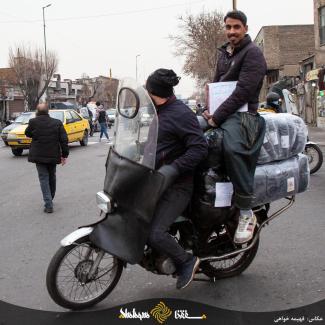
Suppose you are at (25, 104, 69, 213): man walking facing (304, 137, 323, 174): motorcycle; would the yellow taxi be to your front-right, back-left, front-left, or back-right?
front-left

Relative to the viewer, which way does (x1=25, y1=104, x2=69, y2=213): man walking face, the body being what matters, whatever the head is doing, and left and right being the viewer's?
facing away from the viewer

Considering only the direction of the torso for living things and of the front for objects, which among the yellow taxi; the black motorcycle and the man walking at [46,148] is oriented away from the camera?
the man walking

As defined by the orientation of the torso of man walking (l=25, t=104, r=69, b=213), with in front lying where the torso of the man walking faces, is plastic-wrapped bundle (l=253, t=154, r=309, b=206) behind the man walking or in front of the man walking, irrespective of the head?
behind

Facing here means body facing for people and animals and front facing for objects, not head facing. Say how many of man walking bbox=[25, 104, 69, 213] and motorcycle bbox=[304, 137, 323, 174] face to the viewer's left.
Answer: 0

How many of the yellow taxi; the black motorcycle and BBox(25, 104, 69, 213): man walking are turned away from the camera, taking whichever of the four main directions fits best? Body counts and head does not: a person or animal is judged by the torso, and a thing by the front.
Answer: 1

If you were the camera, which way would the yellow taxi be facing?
facing the viewer and to the left of the viewer

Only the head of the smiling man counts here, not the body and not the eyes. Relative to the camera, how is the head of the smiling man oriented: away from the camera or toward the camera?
toward the camera

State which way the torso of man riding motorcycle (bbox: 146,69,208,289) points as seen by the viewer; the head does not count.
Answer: to the viewer's left

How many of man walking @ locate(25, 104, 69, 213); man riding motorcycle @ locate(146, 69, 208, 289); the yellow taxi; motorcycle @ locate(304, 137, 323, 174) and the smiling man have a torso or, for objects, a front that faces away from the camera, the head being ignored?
1

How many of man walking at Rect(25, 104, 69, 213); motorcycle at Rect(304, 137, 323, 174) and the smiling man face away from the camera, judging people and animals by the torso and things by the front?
1
